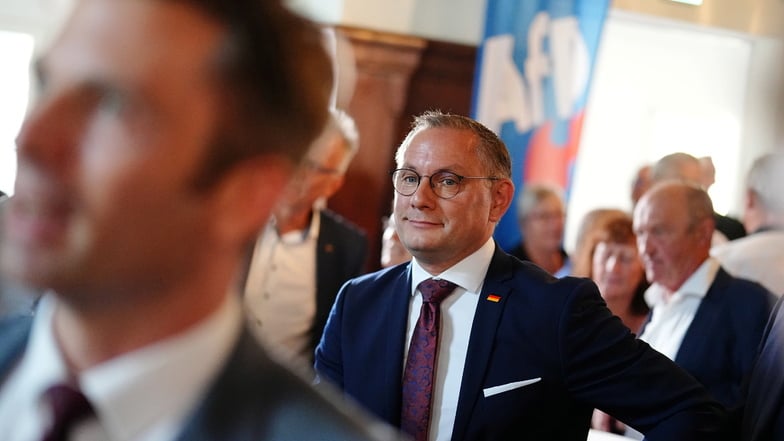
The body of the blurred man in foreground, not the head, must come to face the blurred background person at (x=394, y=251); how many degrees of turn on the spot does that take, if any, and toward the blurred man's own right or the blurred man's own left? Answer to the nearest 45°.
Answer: approximately 135° to the blurred man's own right

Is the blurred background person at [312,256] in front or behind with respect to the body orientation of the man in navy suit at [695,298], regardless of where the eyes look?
in front

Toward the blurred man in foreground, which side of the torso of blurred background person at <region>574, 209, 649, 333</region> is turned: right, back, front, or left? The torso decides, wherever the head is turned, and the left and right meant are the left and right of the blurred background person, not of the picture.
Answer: front

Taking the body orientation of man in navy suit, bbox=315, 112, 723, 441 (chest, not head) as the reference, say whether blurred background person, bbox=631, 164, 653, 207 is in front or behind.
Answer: behind

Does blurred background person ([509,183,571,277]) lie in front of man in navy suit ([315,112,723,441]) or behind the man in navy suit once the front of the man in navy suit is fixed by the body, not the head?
behind

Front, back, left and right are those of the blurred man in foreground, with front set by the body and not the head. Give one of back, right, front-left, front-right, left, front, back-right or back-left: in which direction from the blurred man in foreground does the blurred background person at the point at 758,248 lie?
back

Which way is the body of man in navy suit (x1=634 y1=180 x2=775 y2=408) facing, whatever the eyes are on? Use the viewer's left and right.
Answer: facing the viewer and to the left of the viewer

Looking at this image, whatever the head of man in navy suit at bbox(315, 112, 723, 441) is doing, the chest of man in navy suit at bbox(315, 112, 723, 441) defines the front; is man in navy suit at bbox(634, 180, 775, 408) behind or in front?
behind

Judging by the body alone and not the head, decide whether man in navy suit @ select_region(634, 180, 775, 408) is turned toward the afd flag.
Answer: no

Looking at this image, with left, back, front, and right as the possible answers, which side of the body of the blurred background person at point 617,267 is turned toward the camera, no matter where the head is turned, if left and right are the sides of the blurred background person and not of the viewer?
front

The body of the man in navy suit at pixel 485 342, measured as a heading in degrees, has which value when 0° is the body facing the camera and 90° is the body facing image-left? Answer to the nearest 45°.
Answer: approximately 45°

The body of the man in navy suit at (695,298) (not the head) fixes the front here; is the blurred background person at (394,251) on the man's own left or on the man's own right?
on the man's own right

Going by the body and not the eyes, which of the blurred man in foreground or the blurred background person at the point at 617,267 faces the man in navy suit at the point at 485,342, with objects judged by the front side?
the blurred background person

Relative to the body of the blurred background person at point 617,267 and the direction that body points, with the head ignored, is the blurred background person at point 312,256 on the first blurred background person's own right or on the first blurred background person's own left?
on the first blurred background person's own right

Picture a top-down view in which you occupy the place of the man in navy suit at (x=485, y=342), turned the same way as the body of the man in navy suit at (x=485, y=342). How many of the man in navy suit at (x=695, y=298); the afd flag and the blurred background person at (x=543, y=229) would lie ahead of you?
0
